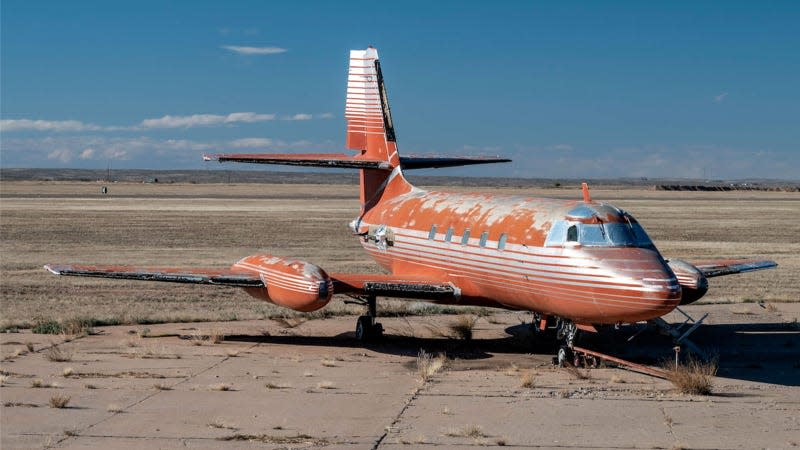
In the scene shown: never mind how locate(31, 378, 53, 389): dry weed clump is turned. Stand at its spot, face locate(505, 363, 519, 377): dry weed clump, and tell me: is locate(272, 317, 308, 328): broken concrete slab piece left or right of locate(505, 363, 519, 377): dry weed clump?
left

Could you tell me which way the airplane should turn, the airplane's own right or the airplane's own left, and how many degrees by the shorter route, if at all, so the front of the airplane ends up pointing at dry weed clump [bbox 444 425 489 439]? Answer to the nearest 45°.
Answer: approximately 45° to the airplane's own right

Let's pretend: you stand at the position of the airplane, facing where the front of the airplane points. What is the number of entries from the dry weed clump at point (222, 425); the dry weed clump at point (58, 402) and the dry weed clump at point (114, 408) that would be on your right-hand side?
3

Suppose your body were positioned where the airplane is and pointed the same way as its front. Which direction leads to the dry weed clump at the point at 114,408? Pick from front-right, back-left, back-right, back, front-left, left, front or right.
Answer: right

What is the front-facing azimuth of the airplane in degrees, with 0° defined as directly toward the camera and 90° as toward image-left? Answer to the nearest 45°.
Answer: approximately 315°

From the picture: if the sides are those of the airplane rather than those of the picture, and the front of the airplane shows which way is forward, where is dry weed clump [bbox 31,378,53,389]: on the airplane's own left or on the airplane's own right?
on the airplane's own right

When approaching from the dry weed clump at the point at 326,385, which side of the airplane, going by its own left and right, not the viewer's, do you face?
right

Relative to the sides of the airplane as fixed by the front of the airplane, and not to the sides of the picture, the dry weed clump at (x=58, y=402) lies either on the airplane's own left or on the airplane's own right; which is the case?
on the airplane's own right
